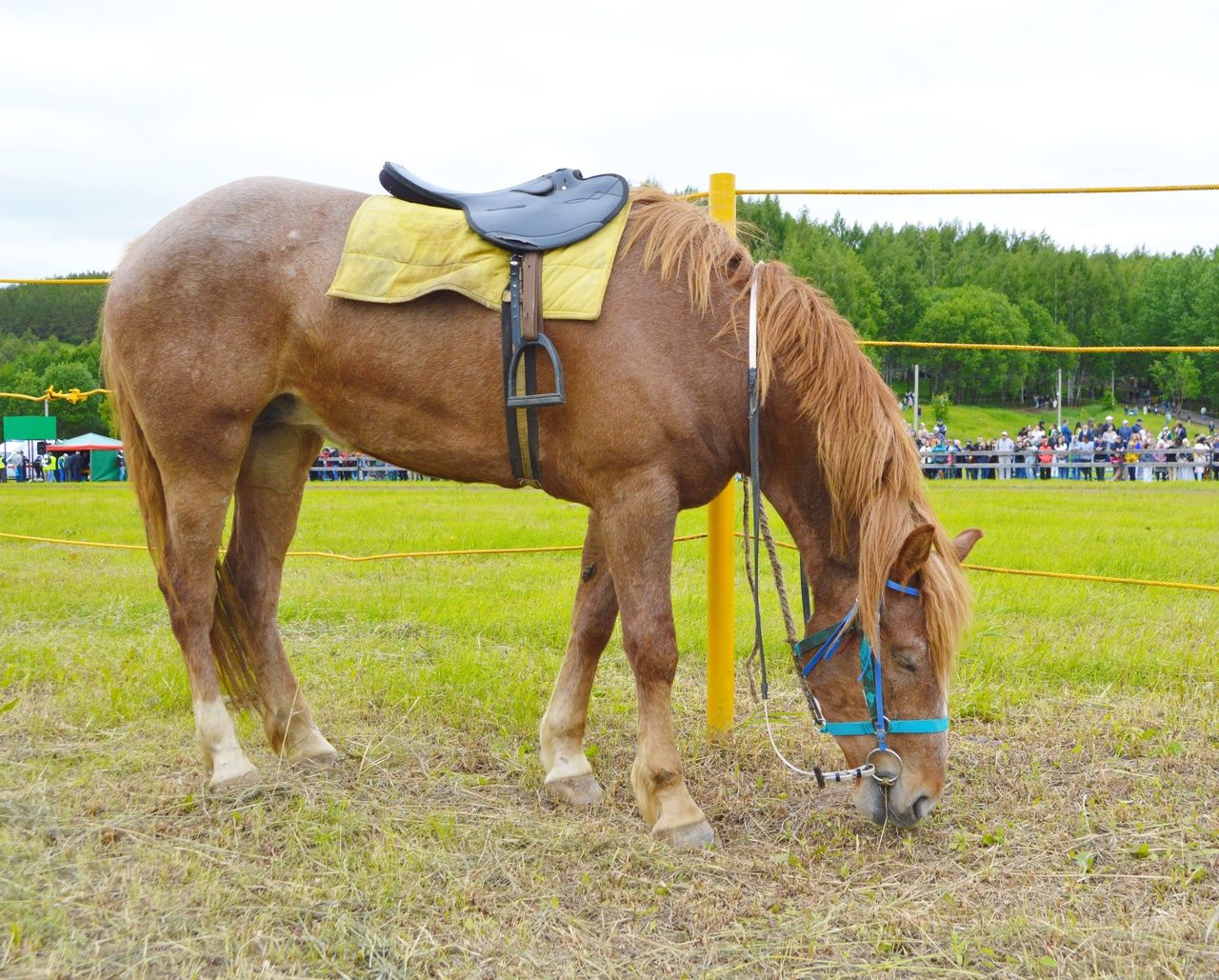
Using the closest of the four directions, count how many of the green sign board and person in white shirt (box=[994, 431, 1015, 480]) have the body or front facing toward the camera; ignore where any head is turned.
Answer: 2

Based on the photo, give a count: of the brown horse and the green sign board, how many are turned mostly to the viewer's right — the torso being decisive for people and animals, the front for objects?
1

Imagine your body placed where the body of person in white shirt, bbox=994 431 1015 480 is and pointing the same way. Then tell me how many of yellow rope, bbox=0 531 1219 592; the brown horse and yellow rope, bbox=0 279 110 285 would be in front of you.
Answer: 3

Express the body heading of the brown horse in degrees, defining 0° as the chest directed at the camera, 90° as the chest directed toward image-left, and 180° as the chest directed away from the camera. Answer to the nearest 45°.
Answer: approximately 270°

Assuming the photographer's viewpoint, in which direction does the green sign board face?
facing the viewer

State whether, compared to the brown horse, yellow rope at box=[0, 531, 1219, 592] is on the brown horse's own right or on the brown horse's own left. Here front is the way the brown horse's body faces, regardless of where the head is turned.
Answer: on the brown horse's own left

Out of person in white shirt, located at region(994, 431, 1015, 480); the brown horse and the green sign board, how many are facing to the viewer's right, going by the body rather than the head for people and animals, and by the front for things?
1

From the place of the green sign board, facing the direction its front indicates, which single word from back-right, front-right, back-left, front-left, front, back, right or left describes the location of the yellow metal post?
front
